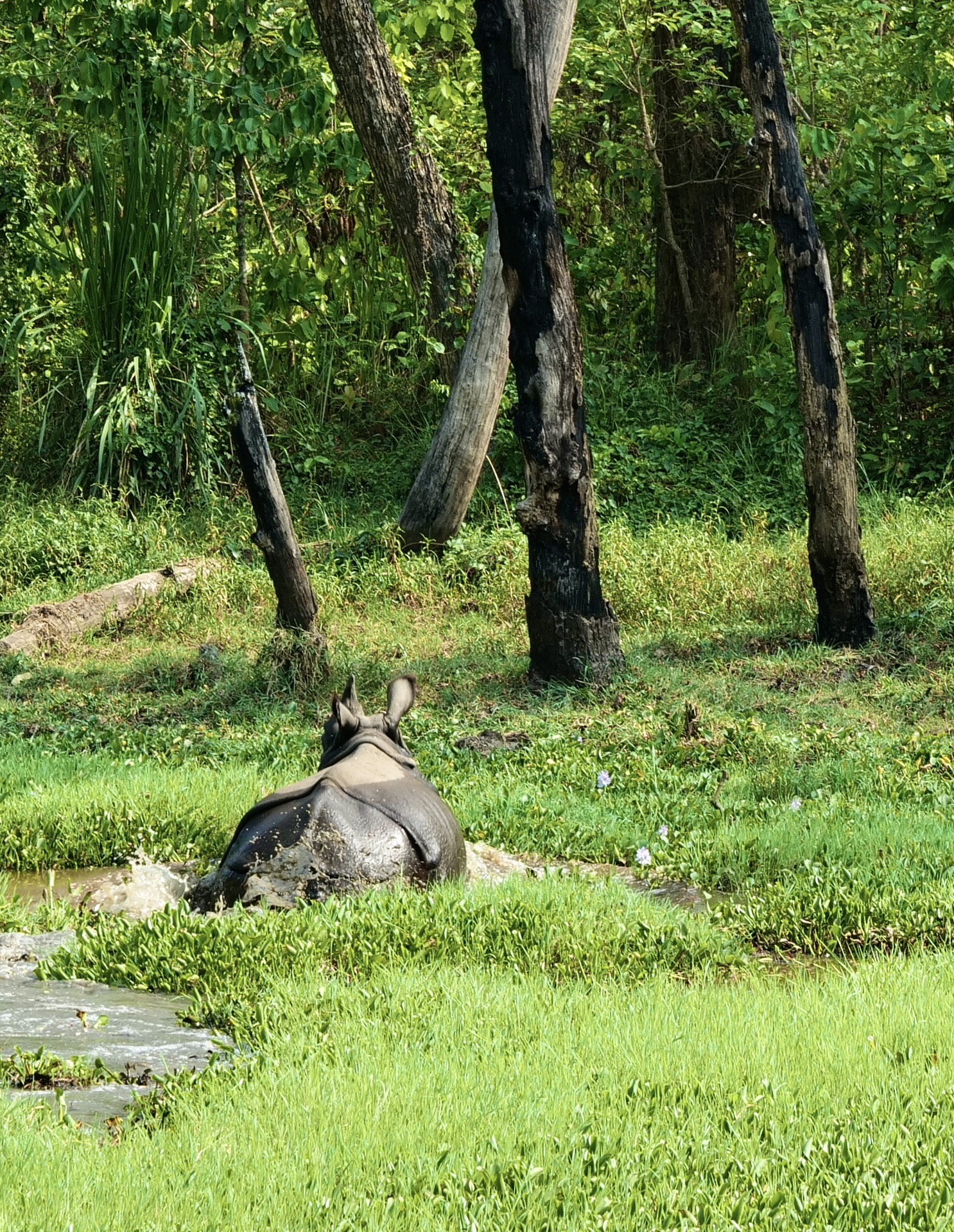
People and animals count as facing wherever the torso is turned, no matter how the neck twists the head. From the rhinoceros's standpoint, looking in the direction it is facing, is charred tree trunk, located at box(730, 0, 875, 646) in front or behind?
in front

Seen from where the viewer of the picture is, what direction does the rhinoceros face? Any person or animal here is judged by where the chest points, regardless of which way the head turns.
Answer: facing away from the viewer

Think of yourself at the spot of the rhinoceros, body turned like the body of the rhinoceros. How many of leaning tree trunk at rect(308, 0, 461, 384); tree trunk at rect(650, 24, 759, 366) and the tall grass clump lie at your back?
0

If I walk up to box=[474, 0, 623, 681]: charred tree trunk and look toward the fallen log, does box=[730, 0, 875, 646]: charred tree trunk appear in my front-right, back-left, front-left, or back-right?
back-right

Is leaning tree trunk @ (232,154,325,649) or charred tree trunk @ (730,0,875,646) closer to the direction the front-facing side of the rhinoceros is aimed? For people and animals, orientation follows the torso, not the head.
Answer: the leaning tree trunk

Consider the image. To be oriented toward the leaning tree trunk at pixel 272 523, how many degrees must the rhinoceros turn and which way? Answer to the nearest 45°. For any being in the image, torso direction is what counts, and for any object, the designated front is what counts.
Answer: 0° — it already faces it

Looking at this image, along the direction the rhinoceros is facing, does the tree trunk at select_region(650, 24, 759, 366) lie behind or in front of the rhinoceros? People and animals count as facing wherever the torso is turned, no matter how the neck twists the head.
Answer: in front

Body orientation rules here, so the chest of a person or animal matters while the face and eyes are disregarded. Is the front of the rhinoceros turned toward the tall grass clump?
yes

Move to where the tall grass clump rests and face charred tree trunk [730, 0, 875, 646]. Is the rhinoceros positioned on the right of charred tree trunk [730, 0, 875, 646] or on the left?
right

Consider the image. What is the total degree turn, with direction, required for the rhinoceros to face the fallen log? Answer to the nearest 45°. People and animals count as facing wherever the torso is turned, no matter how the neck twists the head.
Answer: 0° — it already faces it
